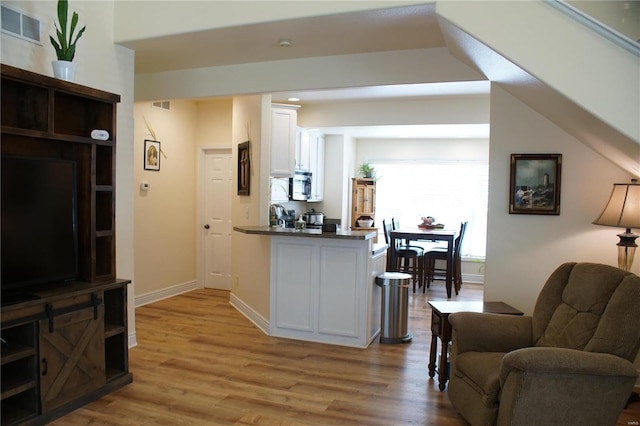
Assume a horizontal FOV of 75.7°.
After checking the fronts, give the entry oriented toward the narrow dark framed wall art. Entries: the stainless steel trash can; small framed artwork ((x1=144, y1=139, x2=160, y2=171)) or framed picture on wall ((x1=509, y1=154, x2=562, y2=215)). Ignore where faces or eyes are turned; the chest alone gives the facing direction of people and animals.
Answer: the small framed artwork

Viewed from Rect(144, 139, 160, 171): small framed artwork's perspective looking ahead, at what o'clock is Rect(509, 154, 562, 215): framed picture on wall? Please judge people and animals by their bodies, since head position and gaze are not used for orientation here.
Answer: The framed picture on wall is roughly at 12 o'clock from the small framed artwork.

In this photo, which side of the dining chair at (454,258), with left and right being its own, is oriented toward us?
left

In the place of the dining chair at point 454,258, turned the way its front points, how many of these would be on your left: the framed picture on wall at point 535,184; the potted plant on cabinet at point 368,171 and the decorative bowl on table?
1

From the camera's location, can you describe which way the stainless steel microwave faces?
facing the viewer and to the right of the viewer

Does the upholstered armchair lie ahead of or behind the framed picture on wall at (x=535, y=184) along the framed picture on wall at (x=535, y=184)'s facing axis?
ahead

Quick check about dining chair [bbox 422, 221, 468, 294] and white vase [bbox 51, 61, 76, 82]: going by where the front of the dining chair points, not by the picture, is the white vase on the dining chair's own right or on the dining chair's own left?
on the dining chair's own left

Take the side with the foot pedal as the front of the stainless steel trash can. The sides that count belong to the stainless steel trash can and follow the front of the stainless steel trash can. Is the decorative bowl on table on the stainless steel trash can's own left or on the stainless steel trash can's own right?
on the stainless steel trash can's own left

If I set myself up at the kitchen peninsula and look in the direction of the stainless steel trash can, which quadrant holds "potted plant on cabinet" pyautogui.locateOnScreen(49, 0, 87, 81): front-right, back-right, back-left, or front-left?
back-right

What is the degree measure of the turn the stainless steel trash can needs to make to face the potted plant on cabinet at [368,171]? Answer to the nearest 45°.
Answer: approximately 135° to its left

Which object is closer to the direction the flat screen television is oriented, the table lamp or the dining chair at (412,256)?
the table lamp

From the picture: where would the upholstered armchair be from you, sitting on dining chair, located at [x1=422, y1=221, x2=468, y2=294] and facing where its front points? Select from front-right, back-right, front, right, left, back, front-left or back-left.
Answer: left
